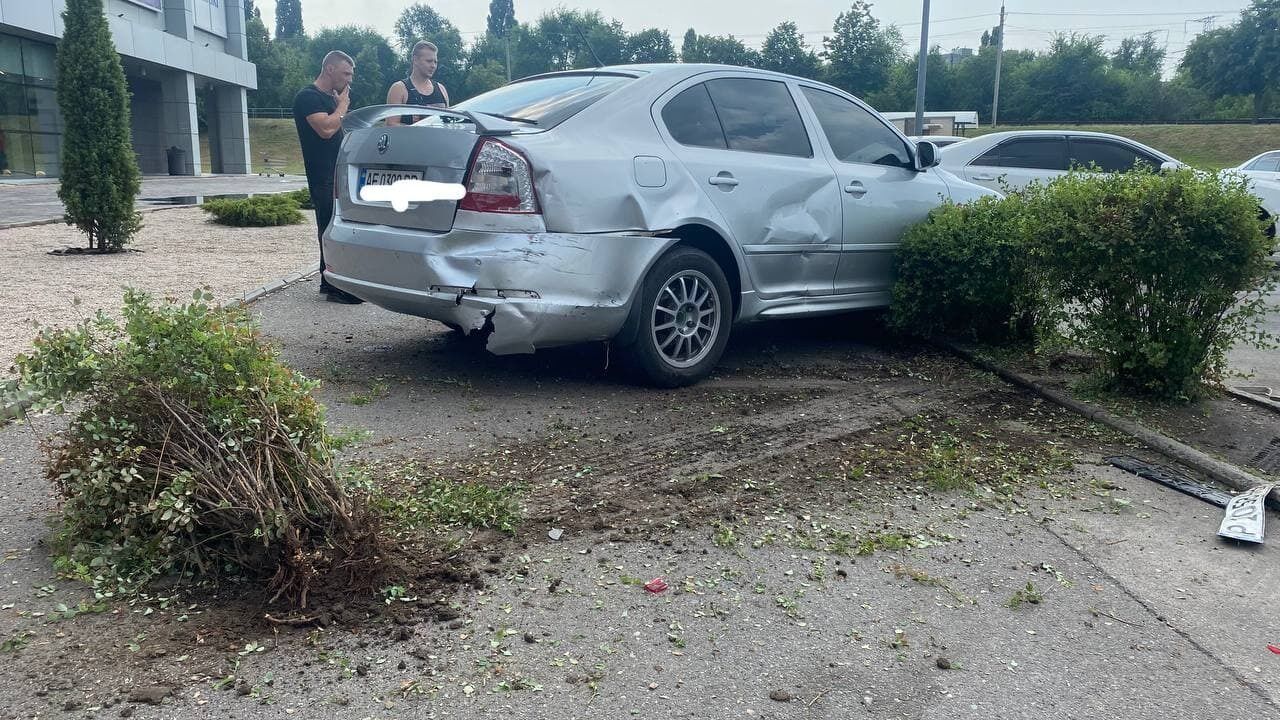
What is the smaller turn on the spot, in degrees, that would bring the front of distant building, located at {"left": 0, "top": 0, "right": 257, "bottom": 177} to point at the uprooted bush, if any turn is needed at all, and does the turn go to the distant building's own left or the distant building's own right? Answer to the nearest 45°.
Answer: approximately 45° to the distant building's own right

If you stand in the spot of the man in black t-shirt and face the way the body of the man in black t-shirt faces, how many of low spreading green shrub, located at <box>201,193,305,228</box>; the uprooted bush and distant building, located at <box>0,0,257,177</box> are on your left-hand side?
2

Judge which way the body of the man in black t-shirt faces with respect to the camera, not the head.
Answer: to the viewer's right

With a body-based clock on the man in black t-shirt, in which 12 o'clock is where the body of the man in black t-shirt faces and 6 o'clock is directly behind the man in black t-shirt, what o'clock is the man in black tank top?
The man in black tank top is roughly at 11 o'clock from the man in black t-shirt.

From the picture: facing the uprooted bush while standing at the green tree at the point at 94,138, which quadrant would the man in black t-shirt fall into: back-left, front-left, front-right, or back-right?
front-left

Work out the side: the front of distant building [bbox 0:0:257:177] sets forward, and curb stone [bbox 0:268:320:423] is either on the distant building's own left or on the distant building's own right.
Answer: on the distant building's own right

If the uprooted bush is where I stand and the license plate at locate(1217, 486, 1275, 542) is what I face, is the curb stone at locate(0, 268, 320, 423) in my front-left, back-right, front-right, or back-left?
back-left

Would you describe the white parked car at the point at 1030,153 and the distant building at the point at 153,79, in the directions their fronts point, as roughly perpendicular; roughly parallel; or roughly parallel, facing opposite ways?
roughly parallel

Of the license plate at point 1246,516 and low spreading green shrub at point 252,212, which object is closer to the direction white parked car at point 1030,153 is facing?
the license plate

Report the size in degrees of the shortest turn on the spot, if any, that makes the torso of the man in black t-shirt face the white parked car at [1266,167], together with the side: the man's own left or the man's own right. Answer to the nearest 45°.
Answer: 0° — they already face it

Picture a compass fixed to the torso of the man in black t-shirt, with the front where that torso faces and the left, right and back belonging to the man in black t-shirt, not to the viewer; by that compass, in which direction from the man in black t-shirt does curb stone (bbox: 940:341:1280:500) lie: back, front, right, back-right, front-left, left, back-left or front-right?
front-right

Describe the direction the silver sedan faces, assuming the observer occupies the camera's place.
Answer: facing away from the viewer and to the right of the viewer
